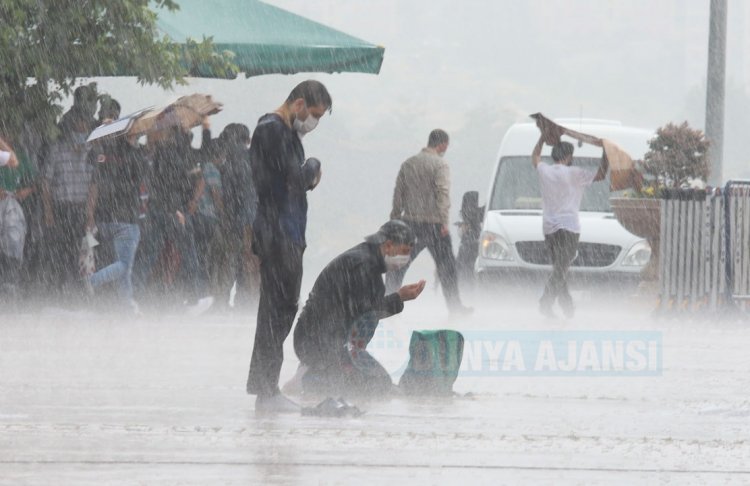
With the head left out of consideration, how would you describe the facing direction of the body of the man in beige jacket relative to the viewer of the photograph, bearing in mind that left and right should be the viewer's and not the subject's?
facing away from the viewer and to the right of the viewer

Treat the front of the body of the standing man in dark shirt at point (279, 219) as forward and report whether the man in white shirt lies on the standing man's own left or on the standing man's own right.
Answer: on the standing man's own left

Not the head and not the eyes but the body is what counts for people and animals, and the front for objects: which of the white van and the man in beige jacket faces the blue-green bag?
the white van

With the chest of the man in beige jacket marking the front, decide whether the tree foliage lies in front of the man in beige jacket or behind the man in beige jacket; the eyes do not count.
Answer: behind

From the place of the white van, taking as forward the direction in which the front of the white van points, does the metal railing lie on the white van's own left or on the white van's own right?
on the white van's own left

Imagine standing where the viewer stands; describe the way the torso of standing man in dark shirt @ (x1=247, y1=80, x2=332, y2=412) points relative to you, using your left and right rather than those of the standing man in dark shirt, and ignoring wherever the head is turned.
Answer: facing to the right of the viewer

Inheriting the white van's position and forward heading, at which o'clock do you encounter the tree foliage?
The tree foliage is roughly at 2 o'clock from the white van.

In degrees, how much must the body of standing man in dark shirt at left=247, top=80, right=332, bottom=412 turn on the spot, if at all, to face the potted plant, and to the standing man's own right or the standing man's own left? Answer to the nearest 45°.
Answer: approximately 45° to the standing man's own left

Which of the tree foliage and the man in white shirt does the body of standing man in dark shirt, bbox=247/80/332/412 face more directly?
the man in white shirt
